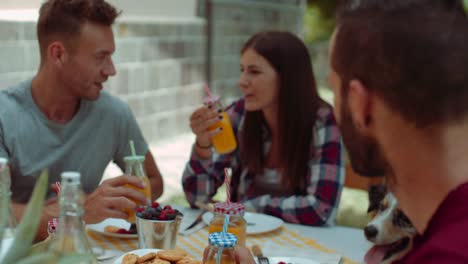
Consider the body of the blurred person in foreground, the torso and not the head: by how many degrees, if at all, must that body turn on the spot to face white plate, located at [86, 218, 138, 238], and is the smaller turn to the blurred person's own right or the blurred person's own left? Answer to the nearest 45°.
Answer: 0° — they already face it

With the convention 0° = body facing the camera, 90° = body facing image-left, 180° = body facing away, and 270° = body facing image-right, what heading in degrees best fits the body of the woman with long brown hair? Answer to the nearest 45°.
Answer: approximately 45°

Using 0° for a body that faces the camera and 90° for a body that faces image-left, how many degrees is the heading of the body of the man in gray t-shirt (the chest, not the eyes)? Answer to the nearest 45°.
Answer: approximately 315°

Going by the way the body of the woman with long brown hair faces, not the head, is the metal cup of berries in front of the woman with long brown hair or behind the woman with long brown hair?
in front

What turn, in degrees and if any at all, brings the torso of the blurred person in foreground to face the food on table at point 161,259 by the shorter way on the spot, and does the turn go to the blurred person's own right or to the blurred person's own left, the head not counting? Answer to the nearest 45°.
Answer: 0° — they already face it

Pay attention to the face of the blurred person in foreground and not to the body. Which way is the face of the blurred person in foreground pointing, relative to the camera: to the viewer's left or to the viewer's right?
to the viewer's left

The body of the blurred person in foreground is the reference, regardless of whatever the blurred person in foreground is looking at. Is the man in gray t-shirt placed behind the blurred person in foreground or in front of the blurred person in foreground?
in front

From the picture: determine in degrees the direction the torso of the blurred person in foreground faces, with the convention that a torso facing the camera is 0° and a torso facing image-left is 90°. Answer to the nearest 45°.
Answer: approximately 135°

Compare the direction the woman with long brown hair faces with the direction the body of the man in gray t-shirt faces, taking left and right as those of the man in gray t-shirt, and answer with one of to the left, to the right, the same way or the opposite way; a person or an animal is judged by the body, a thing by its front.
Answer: to the right

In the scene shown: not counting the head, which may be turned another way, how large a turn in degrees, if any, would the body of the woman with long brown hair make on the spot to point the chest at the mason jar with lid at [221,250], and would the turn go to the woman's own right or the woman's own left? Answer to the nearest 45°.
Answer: approximately 45° to the woman's own left

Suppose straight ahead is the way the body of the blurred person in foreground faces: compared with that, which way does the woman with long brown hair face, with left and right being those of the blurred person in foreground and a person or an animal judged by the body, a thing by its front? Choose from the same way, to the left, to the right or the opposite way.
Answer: to the left
